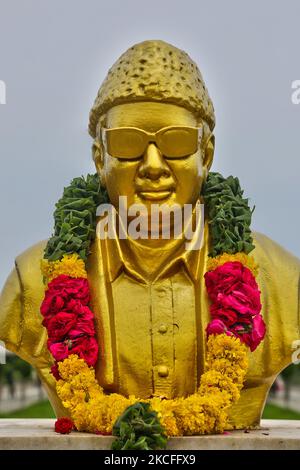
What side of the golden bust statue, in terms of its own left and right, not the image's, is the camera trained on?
front
